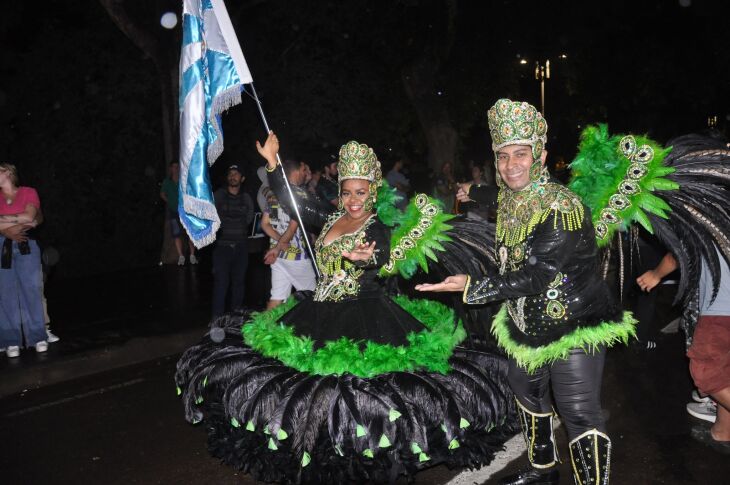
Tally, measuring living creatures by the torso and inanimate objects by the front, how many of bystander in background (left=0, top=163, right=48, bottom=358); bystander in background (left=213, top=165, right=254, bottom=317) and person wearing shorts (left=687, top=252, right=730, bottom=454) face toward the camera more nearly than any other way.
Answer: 2

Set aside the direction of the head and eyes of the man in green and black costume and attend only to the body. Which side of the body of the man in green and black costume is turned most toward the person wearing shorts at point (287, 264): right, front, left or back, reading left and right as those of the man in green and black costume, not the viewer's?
right

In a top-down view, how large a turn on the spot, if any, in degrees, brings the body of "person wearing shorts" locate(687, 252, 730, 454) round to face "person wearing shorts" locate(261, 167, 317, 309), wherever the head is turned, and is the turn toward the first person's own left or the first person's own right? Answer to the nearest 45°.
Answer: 0° — they already face them

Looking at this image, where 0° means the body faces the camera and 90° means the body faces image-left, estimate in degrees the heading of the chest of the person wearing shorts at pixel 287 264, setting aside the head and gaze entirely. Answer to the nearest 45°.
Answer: approximately 45°

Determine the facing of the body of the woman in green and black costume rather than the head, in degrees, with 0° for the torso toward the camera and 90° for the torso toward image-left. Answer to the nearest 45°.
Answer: approximately 45°

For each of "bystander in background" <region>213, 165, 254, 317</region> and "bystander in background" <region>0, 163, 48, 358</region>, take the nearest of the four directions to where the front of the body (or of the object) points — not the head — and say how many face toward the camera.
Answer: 2

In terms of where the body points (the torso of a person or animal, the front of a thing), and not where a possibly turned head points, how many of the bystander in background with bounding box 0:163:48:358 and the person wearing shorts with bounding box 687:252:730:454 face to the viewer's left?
1

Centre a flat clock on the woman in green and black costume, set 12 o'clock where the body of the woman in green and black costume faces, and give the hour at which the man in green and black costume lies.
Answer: The man in green and black costume is roughly at 8 o'clock from the woman in green and black costume.

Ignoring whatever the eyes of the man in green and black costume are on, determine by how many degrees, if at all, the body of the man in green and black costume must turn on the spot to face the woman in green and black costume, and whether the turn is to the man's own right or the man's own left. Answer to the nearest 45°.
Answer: approximately 45° to the man's own right

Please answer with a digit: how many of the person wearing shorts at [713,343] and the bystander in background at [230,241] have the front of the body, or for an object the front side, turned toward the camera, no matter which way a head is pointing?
1

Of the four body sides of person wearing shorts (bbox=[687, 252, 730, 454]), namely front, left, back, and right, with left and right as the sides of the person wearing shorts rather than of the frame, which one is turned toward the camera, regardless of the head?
left

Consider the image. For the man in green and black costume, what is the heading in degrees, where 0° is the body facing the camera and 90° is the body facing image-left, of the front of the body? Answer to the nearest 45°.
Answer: approximately 45°

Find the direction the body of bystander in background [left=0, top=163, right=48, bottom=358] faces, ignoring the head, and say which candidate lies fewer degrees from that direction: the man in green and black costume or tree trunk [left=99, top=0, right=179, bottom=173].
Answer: the man in green and black costume

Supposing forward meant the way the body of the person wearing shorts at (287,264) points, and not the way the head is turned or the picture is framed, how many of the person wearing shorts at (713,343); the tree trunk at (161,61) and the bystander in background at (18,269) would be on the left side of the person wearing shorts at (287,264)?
1
